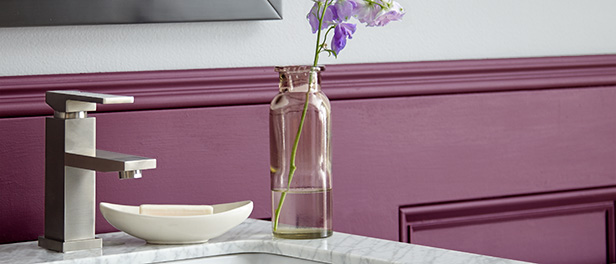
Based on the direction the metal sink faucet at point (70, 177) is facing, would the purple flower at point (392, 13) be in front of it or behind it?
in front

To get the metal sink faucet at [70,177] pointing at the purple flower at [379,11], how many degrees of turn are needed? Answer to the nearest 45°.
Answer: approximately 45° to its left

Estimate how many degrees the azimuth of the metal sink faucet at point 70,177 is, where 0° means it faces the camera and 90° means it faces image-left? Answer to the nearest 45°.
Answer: approximately 315°
